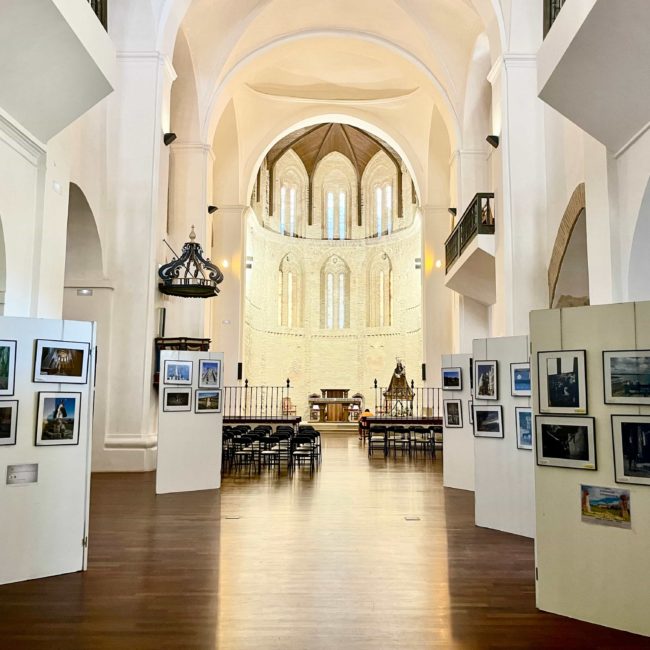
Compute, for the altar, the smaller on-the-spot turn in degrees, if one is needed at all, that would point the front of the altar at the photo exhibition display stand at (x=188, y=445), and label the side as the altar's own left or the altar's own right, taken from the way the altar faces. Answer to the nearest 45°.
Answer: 0° — it already faces it

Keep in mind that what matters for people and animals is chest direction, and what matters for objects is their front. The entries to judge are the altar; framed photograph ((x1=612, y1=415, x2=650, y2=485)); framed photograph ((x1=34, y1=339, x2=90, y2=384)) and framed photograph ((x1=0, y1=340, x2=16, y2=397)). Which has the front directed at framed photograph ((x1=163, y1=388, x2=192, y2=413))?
the altar
